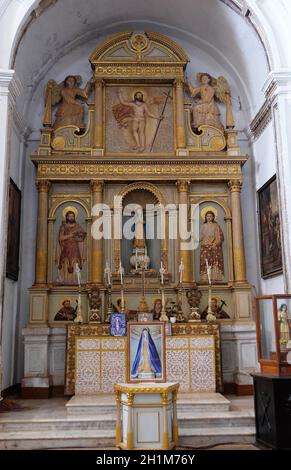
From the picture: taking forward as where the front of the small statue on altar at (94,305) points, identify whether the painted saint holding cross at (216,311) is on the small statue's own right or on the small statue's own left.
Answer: on the small statue's own left

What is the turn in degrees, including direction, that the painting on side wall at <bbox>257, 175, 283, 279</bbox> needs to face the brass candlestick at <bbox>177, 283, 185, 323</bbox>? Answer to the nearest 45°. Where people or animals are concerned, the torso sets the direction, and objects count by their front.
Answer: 0° — it already faces it

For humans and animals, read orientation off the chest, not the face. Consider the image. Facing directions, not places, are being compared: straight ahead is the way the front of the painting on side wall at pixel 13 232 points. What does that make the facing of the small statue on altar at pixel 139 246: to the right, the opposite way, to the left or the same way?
to the right

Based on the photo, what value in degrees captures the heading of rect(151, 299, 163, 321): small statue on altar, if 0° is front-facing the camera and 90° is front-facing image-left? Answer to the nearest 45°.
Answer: approximately 0°

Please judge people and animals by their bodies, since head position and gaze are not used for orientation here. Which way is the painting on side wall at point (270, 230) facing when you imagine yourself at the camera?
facing to the left of the viewer

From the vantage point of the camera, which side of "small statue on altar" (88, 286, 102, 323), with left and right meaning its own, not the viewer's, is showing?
front

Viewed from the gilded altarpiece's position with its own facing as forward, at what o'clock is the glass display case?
The glass display case is roughly at 11 o'clock from the gilded altarpiece.

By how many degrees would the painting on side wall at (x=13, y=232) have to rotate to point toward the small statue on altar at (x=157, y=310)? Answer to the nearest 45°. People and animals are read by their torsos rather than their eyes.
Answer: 0° — it already faces it

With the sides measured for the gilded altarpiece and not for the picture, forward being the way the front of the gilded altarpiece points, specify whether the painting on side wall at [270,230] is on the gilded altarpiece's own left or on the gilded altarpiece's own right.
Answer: on the gilded altarpiece's own left

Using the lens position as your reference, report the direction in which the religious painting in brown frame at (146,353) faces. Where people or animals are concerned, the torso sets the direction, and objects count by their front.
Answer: facing the viewer

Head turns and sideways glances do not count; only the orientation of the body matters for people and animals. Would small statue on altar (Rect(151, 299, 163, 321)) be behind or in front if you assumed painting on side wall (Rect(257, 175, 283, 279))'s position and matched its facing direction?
in front

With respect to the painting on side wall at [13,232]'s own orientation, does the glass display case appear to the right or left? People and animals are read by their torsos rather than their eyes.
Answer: on its right

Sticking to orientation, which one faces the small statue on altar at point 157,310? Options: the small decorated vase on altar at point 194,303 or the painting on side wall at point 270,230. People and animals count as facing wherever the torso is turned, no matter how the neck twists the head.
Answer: the painting on side wall
